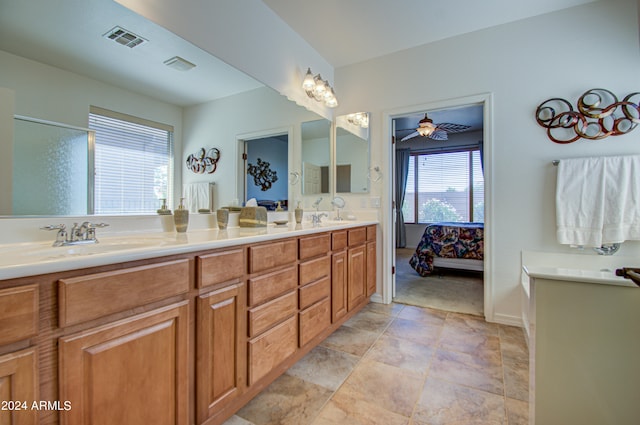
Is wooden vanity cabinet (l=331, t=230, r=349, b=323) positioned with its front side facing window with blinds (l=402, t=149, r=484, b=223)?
no

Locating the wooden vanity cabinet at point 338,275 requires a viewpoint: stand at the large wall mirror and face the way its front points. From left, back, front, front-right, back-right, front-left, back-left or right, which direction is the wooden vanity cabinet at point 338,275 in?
front-left

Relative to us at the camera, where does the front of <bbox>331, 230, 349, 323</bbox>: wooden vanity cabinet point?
facing the viewer and to the right of the viewer

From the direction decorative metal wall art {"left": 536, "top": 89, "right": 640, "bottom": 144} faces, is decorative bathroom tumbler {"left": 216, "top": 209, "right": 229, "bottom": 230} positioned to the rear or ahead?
ahead

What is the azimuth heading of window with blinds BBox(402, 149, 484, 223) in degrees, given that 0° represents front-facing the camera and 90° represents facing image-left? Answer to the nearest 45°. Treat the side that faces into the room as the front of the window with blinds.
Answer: approximately 0°

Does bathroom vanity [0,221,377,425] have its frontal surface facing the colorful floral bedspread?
no

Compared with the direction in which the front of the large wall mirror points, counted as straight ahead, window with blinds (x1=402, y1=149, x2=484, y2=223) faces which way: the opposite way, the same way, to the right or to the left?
to the right

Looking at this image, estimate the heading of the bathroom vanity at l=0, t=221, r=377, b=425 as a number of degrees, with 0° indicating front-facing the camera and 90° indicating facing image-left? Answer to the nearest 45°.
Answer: approximately 315°

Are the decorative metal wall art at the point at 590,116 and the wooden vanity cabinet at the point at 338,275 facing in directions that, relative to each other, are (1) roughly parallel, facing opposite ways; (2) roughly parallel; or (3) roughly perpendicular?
roughly perpendicular

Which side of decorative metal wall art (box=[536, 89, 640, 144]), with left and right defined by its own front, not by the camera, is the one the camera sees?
front

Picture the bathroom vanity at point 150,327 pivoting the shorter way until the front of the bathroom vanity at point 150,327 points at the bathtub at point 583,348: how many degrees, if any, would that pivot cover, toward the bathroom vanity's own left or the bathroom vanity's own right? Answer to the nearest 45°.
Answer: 0° — it already faces it

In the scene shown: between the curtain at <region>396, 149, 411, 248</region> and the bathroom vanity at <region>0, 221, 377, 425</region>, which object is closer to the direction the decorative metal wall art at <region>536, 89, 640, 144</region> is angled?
the bathroom vanity

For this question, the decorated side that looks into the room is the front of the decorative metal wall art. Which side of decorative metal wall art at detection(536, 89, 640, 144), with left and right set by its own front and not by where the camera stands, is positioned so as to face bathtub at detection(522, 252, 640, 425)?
front

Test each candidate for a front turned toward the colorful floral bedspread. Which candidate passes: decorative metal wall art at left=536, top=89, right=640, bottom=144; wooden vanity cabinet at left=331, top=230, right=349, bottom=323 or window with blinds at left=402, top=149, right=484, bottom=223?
the window with blinds

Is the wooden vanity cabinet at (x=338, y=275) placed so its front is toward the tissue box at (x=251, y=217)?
no
